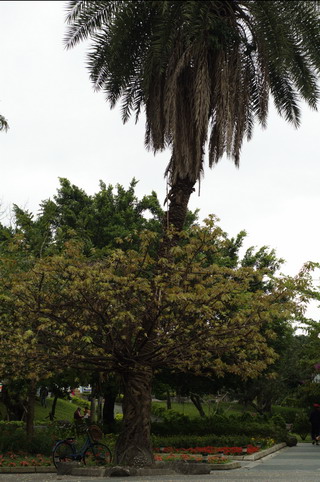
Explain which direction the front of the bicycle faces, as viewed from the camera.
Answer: facing to the right of the viewer

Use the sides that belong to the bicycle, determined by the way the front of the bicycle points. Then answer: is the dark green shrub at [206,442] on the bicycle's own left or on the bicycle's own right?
on the bicycle's own left

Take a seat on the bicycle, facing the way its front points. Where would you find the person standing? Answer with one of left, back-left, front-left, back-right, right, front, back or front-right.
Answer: front-left
